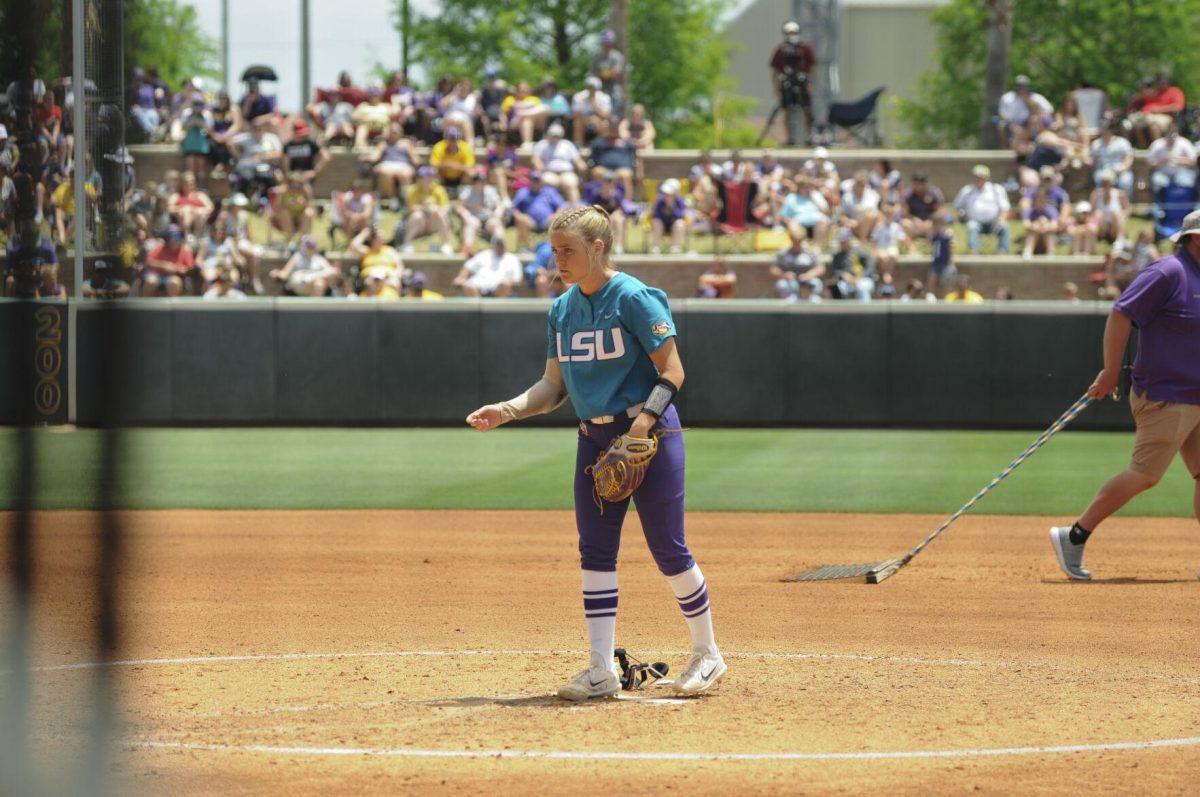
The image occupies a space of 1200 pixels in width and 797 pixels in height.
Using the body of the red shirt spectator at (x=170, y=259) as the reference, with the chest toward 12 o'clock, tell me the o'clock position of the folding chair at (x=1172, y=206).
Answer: The folding chair is roughly at 9 o'clock from the red shirt spectator.

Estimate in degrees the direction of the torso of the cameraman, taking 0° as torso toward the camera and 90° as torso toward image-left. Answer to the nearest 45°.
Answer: approximately 0°

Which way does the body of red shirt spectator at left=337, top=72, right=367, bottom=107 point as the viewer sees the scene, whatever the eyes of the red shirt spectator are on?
toward the camera

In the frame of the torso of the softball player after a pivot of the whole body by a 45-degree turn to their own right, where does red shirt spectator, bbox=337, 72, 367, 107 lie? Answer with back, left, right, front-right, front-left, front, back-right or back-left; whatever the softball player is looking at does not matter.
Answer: right

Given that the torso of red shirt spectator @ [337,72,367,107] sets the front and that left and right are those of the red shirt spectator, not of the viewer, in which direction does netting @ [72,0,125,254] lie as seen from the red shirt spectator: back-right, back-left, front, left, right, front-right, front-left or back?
front

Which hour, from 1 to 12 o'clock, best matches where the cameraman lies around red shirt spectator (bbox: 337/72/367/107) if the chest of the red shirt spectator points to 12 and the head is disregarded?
The cameraman is roughly at 9 o'clock from the red shirt spectator.

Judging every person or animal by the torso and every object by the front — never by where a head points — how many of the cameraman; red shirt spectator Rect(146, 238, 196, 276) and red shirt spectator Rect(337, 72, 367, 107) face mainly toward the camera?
3

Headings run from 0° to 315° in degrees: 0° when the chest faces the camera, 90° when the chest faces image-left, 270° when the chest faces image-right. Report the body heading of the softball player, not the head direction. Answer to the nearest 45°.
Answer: approximately 45°

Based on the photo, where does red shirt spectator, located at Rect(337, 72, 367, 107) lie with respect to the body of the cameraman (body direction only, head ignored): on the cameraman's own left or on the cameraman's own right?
on the cameraman's own right
